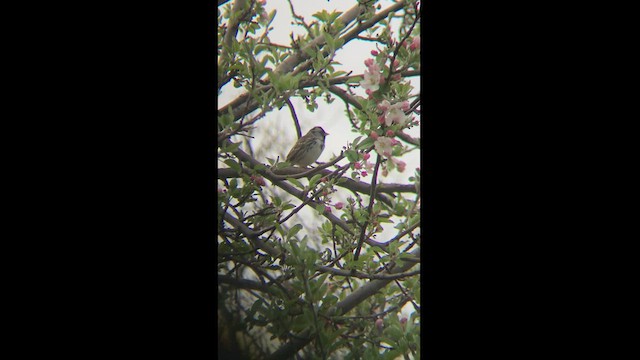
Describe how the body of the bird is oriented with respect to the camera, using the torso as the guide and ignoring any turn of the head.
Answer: to the viewer's right
